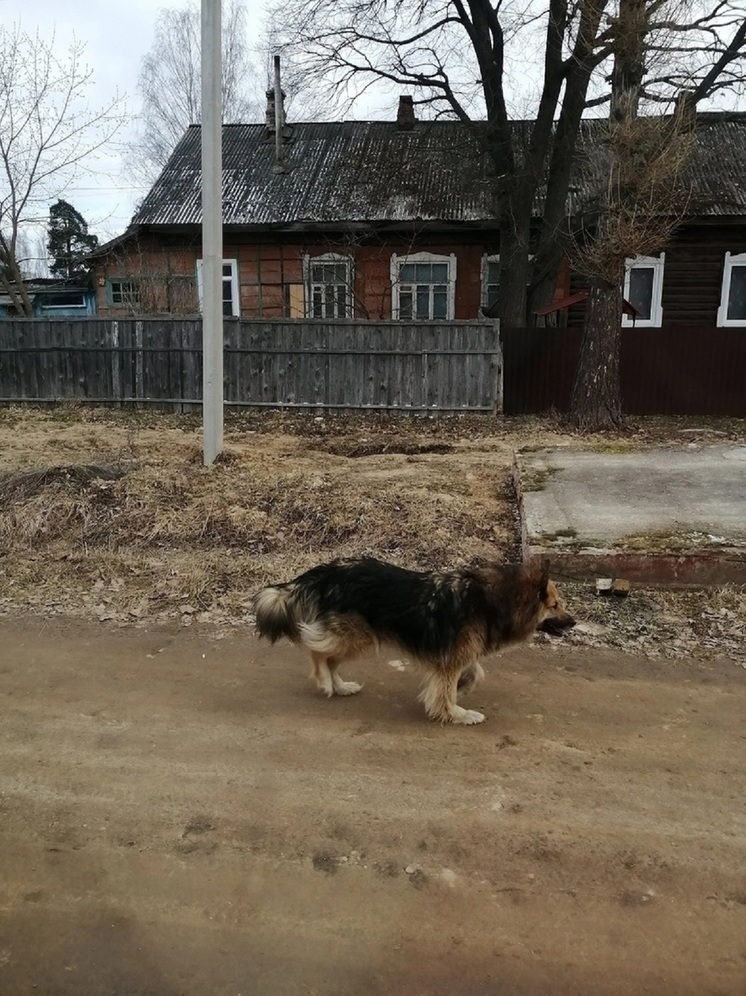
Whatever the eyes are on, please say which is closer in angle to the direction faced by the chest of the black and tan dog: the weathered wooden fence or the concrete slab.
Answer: the concrete slab

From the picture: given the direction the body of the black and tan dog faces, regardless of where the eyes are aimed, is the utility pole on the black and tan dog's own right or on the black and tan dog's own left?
on the black and tan dog's own left

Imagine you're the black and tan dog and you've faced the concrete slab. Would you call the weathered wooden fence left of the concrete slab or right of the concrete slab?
left

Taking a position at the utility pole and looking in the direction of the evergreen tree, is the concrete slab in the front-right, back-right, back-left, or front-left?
back-right

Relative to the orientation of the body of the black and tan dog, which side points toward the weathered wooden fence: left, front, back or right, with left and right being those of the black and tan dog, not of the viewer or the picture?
left

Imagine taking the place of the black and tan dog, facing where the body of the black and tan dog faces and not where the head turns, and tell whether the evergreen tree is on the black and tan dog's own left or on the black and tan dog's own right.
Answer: on the black and tan dog's own left

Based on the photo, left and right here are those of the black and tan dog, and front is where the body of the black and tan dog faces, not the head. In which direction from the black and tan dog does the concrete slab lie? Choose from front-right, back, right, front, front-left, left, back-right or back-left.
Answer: front-left

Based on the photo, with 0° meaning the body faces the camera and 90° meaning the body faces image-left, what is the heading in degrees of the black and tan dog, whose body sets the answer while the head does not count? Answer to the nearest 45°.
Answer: approximately 270°

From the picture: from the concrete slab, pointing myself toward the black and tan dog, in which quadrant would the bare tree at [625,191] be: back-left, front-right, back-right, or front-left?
back-right

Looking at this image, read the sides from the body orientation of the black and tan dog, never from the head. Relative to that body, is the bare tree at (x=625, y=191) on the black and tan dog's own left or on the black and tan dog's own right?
on the black and tan dog's own left
